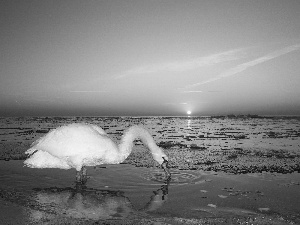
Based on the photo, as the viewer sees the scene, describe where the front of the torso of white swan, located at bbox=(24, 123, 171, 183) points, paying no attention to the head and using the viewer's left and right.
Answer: facing to the right of the viewer
